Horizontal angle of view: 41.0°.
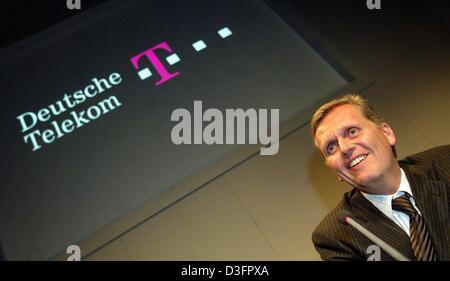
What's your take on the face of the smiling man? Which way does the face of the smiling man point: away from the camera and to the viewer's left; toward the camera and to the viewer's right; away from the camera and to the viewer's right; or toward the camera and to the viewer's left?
toward the camera and to the viewer's left

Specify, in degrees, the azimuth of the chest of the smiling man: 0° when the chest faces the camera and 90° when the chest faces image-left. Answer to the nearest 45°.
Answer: approximately 45°
